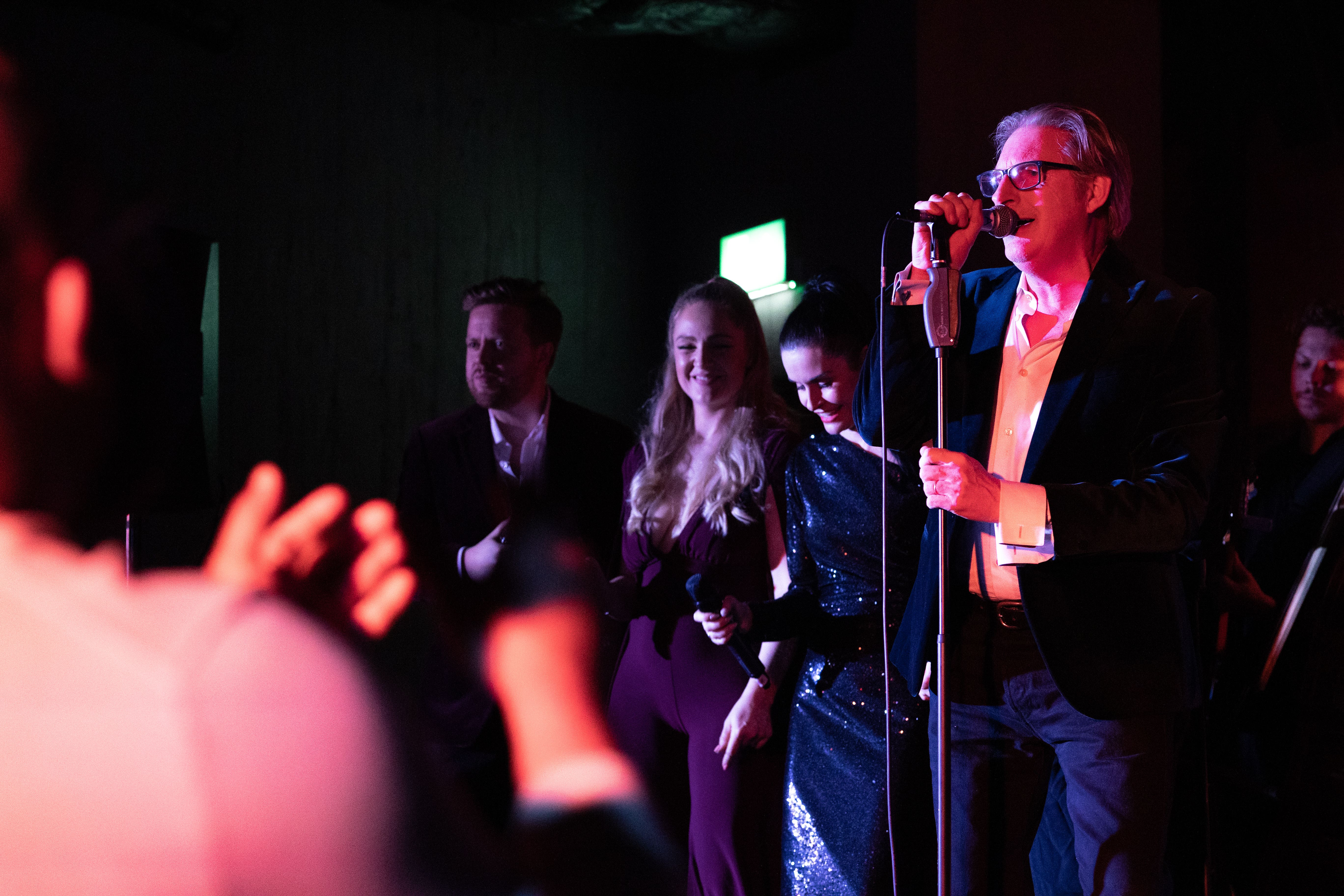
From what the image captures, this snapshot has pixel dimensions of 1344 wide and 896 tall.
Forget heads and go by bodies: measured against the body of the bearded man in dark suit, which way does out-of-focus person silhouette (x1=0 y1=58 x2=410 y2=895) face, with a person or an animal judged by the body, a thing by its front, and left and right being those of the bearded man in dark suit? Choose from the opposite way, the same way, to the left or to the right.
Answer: the opposite way

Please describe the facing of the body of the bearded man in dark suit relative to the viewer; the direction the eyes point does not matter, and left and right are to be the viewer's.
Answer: facing the viewer and to the left of the viewer

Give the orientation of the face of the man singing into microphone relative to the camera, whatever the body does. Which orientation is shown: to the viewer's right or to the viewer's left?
to the viewer's left

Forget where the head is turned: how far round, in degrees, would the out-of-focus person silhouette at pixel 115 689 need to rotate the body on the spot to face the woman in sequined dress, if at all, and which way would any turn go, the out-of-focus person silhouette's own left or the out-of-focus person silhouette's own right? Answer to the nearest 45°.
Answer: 0° — they already face them

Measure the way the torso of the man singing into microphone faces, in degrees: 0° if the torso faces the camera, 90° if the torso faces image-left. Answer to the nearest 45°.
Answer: approximately 45°

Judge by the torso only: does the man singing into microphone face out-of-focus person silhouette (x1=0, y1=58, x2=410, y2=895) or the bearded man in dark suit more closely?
the out-of-focus person silhouette

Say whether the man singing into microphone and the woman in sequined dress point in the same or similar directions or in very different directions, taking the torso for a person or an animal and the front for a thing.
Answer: same or similar directions

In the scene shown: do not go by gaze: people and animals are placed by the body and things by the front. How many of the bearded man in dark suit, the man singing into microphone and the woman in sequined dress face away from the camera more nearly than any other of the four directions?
0

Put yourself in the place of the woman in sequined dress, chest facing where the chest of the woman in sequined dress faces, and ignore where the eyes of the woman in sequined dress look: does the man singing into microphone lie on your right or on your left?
on your left

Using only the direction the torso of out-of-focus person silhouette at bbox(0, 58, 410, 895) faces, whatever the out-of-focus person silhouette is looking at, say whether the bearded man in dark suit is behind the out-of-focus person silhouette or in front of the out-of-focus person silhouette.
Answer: in front

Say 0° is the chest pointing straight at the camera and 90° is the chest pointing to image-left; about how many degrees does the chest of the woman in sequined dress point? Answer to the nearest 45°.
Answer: approximately 45°

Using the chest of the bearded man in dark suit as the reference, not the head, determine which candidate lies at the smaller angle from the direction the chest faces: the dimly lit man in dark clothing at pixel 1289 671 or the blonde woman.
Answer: the blonde woman

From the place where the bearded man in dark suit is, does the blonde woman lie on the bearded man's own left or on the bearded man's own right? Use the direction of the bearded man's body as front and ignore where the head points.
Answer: on the bearded man's own left

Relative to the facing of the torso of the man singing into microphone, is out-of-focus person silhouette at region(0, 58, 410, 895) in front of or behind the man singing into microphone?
in front

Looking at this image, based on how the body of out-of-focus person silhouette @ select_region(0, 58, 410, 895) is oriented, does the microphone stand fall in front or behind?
in front

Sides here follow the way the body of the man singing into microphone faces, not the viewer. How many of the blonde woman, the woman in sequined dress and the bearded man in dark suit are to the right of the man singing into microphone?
3
